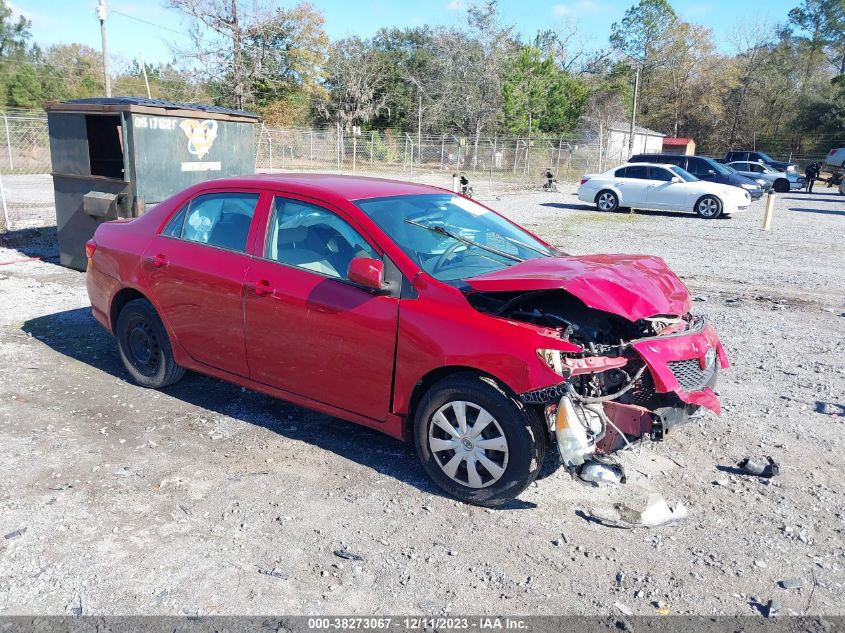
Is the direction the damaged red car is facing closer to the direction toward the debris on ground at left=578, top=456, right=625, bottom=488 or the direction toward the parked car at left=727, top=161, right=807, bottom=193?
the debris on ground

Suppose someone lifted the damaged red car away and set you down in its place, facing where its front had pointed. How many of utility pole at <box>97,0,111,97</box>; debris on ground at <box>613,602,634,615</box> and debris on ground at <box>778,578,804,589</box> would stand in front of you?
2

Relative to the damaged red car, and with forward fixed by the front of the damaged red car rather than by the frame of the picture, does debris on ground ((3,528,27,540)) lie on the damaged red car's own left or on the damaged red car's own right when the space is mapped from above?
on the damaged red car's own right

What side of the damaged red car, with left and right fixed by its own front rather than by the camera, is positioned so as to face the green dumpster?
back

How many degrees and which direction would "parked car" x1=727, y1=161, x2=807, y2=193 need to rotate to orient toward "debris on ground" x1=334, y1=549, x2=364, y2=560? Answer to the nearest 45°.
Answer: approximately 90° to its right

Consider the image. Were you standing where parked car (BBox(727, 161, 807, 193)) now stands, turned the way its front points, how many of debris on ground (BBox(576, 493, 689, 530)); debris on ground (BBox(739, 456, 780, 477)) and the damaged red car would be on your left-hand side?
0

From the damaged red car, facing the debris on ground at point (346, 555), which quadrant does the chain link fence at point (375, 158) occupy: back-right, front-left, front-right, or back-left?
back-right

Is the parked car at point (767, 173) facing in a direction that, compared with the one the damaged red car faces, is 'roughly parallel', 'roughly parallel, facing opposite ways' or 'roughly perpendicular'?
roughly parallel

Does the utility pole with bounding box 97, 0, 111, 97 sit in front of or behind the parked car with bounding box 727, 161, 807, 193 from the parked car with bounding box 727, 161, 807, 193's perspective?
behind

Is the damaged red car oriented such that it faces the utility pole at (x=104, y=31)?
no

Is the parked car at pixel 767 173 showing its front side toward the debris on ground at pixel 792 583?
no

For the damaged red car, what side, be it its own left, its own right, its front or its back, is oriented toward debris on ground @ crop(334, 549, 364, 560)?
right

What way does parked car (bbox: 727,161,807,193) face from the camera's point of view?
to the viewer's right

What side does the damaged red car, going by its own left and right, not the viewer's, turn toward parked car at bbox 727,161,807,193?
left

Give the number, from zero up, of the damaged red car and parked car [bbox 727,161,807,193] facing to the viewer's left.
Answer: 0

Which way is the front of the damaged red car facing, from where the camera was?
facing the viewer and to the right of the viewer

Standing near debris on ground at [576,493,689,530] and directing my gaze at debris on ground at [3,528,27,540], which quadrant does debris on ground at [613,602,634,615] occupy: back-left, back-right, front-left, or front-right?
front-left
